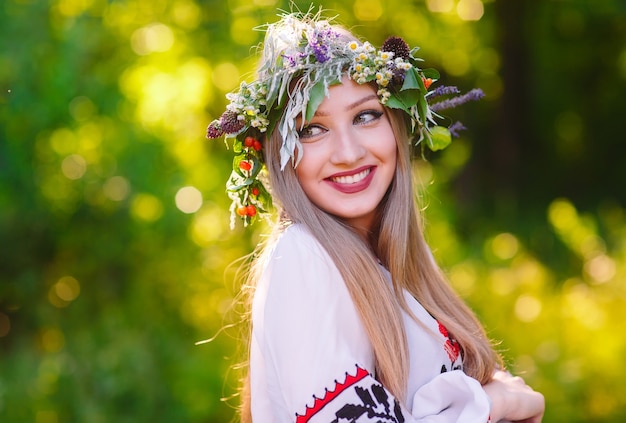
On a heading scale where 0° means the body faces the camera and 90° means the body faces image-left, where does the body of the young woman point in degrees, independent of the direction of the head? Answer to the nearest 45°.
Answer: approximately 315°
